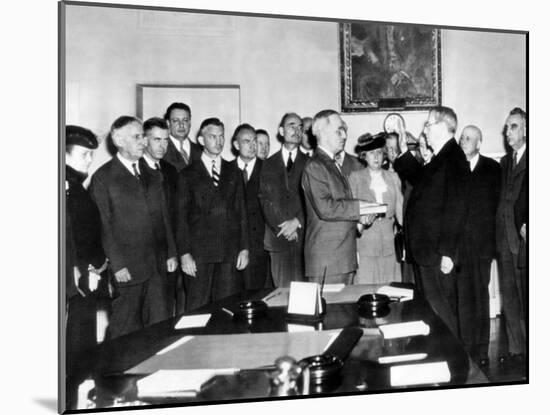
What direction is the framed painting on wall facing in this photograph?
toward the camera
